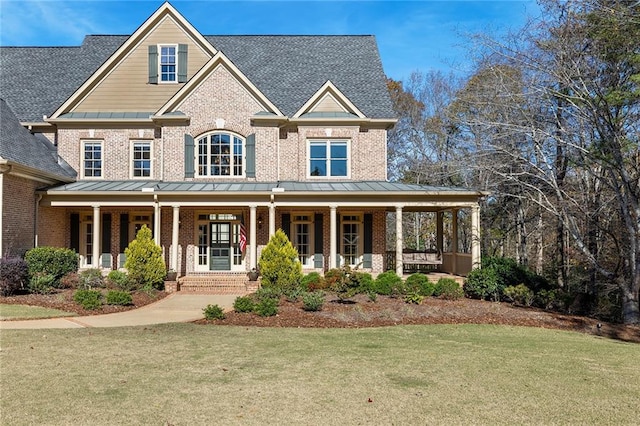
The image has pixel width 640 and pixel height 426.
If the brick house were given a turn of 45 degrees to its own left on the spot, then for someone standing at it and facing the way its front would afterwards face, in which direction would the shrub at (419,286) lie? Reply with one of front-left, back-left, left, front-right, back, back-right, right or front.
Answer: front

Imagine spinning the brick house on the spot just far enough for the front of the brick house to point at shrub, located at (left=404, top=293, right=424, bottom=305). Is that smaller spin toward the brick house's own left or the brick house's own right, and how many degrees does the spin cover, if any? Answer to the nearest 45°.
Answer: approximately 45° to the brick house's own left

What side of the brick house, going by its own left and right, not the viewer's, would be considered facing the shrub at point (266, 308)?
front

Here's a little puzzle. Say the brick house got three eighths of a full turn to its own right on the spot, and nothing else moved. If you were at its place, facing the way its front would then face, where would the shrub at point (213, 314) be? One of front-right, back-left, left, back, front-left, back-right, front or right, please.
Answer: back-left

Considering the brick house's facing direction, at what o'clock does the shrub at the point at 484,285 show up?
The shrub is roughly at 10 o'clock from the brick house.

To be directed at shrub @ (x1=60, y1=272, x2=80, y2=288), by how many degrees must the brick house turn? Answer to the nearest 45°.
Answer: approximately 45° to its right

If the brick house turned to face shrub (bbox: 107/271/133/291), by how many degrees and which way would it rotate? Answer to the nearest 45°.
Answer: approximately 45° to its right

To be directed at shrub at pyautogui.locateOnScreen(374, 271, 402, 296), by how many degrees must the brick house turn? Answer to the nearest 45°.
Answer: approximately 45° to its left

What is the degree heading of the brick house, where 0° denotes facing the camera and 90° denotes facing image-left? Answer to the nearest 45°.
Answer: approximately 0°

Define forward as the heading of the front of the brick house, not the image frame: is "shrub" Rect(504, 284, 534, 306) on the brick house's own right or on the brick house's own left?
on the brick house's own left

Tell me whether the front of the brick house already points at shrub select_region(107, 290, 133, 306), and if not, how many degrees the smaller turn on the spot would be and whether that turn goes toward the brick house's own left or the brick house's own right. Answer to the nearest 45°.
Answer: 0° — it already faces it
